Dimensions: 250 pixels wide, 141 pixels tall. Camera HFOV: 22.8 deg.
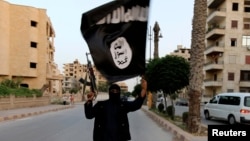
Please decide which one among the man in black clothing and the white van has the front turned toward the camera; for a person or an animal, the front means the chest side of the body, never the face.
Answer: the man in black clothing

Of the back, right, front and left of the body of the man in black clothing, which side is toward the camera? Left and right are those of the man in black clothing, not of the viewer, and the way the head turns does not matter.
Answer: front

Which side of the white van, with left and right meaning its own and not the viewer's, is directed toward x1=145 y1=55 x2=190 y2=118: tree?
front

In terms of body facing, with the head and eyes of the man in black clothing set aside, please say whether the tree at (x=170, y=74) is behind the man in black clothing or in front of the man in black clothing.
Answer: behind

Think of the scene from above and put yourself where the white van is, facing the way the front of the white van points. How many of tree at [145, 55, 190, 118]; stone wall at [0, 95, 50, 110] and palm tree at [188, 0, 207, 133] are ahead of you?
2

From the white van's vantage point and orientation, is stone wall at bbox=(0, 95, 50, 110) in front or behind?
in front

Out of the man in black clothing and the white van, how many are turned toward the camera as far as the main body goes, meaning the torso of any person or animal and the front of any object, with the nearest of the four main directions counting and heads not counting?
1
